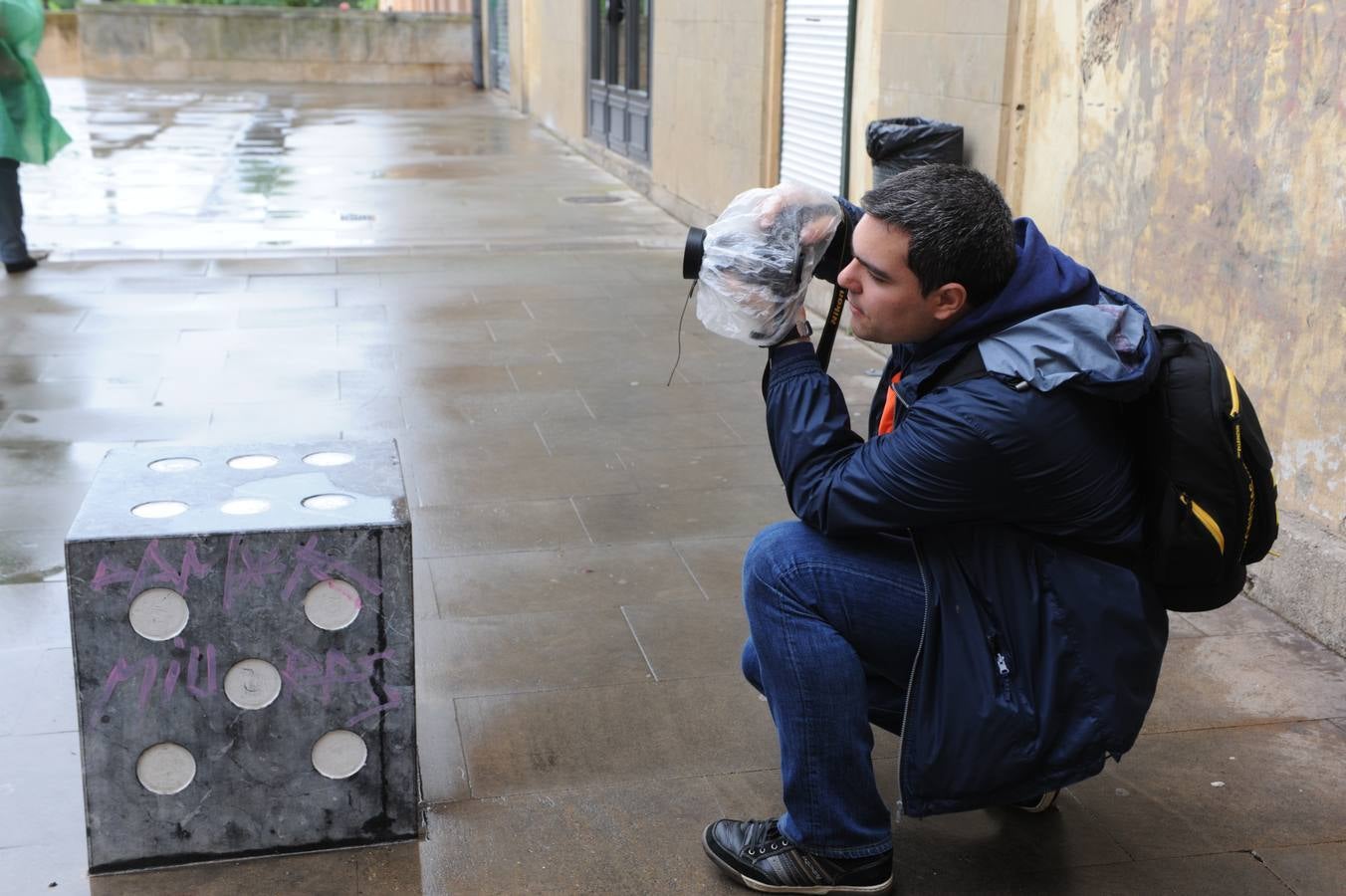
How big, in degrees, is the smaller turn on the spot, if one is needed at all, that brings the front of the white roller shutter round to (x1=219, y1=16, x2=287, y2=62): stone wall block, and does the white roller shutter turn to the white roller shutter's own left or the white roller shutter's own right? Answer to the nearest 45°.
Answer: approximately 90° to the white roller shutter's own right

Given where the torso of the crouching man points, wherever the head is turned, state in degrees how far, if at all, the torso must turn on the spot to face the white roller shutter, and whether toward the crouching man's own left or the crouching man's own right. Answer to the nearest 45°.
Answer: approximately 90° to the crouching man's own right

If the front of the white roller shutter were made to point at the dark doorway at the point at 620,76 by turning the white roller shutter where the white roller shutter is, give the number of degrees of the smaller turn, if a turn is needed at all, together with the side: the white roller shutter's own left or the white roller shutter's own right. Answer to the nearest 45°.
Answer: approximately 135° to the white roller shutter's own right

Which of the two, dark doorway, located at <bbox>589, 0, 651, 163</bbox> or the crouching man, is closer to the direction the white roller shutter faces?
the crouching man

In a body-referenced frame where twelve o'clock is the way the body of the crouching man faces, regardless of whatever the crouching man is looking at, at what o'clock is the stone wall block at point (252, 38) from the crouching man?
The stone wall block is roughly at 2 o'clock from the crouching man.

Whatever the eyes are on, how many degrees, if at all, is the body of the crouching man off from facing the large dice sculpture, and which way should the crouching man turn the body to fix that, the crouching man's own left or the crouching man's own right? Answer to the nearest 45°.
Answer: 0° — they already face it

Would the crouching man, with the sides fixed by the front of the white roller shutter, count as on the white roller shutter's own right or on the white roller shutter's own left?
on the white roller shutter's own left

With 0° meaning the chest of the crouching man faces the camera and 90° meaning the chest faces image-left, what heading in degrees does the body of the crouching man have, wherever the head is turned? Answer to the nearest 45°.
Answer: approximately 90°

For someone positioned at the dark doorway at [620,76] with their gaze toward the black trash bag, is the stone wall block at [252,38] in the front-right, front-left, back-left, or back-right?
back-right

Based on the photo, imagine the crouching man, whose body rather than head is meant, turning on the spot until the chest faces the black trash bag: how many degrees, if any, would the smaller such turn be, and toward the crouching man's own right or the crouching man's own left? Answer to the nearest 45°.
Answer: approximately 90° to the crouching man's own right
